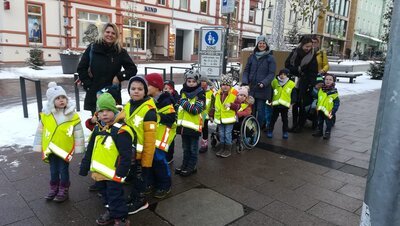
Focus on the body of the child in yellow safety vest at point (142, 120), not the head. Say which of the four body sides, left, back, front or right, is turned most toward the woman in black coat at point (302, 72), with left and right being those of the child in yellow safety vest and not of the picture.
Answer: back

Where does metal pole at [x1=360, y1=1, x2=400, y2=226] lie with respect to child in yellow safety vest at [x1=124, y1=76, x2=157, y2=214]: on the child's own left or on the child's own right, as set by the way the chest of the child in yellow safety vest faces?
on the child's own left

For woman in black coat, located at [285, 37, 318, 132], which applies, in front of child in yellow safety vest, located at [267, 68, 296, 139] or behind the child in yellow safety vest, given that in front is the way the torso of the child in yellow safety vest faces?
behind

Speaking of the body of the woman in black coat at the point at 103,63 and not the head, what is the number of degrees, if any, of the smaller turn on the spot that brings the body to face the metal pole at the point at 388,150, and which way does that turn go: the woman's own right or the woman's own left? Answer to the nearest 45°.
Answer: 0° — they already face it

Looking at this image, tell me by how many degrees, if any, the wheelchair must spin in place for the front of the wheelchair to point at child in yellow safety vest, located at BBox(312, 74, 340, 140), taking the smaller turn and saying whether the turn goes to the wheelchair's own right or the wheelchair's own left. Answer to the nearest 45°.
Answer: approximately 180°

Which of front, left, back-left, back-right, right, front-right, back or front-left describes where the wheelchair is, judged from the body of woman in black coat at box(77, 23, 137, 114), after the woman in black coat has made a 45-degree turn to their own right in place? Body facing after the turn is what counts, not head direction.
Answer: back-left

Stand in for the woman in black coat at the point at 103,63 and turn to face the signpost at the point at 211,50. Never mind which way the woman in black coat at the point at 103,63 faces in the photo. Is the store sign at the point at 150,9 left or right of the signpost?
left

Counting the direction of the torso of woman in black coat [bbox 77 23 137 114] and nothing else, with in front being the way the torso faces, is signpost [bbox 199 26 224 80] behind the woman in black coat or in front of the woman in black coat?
behind
